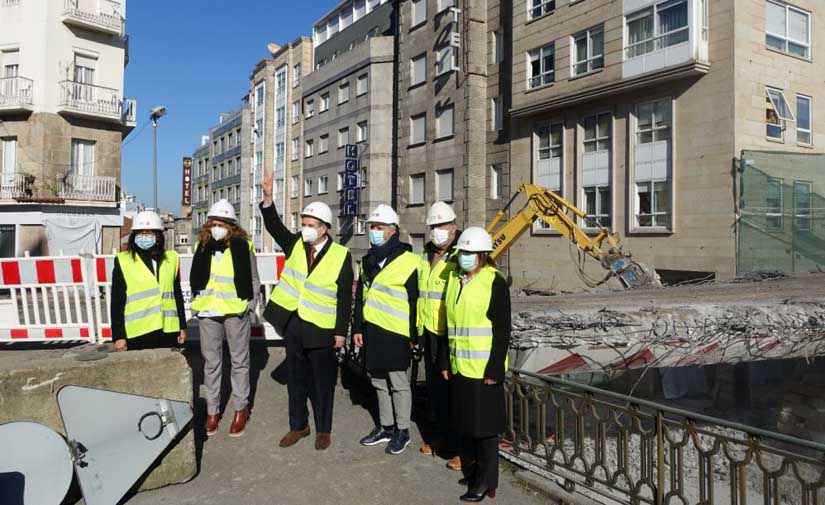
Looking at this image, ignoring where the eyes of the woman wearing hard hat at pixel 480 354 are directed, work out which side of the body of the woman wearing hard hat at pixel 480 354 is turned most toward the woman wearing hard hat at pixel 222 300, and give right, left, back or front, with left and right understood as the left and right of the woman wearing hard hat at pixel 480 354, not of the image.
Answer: right

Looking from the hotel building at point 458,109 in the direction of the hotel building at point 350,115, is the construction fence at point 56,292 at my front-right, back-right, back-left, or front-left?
back-left

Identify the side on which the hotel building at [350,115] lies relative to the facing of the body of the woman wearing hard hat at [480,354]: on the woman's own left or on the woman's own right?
on the woman's own right

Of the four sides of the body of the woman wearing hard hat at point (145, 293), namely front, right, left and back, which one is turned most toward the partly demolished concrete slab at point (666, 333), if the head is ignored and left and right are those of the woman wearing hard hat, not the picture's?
left

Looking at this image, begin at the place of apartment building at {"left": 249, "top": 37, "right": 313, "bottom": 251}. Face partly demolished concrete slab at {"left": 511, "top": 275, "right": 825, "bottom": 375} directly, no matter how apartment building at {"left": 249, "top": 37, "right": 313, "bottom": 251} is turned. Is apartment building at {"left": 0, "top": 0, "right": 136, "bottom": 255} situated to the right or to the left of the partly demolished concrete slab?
right

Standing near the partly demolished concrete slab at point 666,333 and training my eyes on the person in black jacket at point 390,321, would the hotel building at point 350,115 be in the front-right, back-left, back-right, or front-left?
back-right

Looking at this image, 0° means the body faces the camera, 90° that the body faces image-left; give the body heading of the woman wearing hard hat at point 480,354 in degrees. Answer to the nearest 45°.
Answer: approximately 45°

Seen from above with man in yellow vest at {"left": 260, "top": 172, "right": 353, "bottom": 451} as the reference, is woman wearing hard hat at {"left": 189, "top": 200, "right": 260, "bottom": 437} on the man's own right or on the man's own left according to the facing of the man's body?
on the man's own right

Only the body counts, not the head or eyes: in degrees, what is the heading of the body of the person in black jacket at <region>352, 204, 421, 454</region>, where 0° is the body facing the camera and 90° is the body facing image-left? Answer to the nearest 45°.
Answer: approximately 45°

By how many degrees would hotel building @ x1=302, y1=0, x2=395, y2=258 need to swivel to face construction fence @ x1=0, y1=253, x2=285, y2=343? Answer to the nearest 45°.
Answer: approximately 45° to its left

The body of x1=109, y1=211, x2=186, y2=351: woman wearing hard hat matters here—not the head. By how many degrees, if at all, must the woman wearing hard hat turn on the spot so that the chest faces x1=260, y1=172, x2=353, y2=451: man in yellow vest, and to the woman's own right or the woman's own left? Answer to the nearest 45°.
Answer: approximately 45° to the woman's own left

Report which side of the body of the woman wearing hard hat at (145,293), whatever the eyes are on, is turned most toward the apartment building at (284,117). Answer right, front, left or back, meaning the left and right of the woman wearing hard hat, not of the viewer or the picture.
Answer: back
